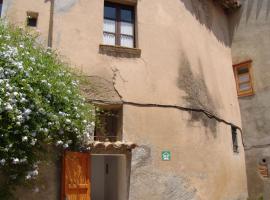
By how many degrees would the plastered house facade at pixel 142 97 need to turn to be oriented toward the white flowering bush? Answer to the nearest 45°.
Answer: approximately 45° to its right

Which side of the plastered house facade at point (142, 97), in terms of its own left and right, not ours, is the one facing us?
front
